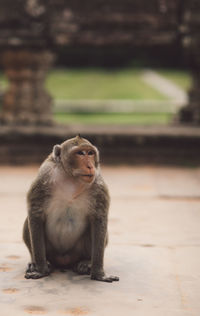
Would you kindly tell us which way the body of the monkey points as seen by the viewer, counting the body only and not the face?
toward the camera

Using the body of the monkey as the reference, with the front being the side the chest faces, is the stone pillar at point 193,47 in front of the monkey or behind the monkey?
behind

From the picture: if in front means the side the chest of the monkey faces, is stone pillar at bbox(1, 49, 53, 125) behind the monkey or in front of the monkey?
behind
